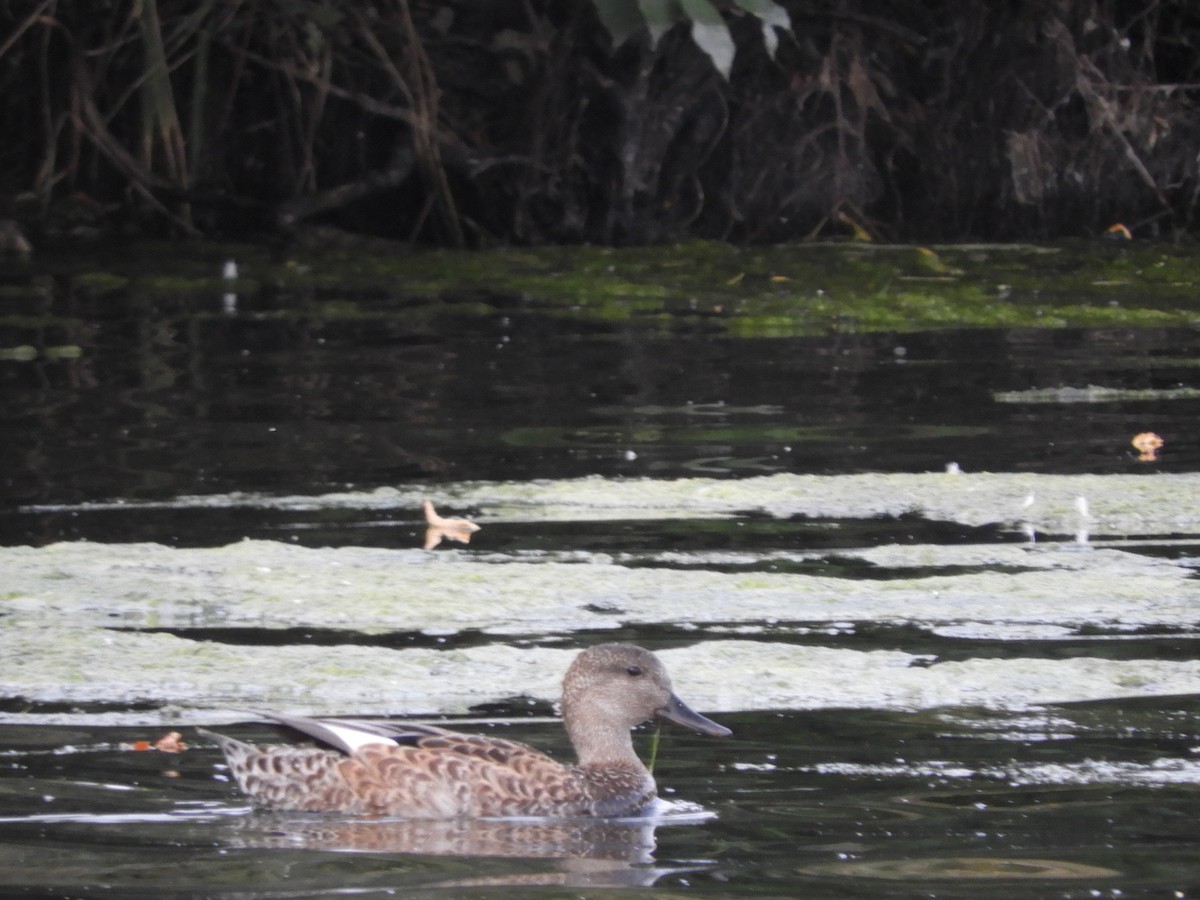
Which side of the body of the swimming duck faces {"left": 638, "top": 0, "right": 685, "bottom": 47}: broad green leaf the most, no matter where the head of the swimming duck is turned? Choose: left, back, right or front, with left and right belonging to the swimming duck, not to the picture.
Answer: left

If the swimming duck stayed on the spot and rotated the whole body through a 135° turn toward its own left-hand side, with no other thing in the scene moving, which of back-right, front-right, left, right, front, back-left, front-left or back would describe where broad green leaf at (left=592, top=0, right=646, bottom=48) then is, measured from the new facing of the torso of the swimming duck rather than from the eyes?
front-right

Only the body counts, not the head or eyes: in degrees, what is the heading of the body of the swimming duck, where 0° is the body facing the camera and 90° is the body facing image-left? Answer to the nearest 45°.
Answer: approximately 270°

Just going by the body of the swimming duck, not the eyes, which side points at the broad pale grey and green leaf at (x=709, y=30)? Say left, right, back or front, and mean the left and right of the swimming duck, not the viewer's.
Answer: left
